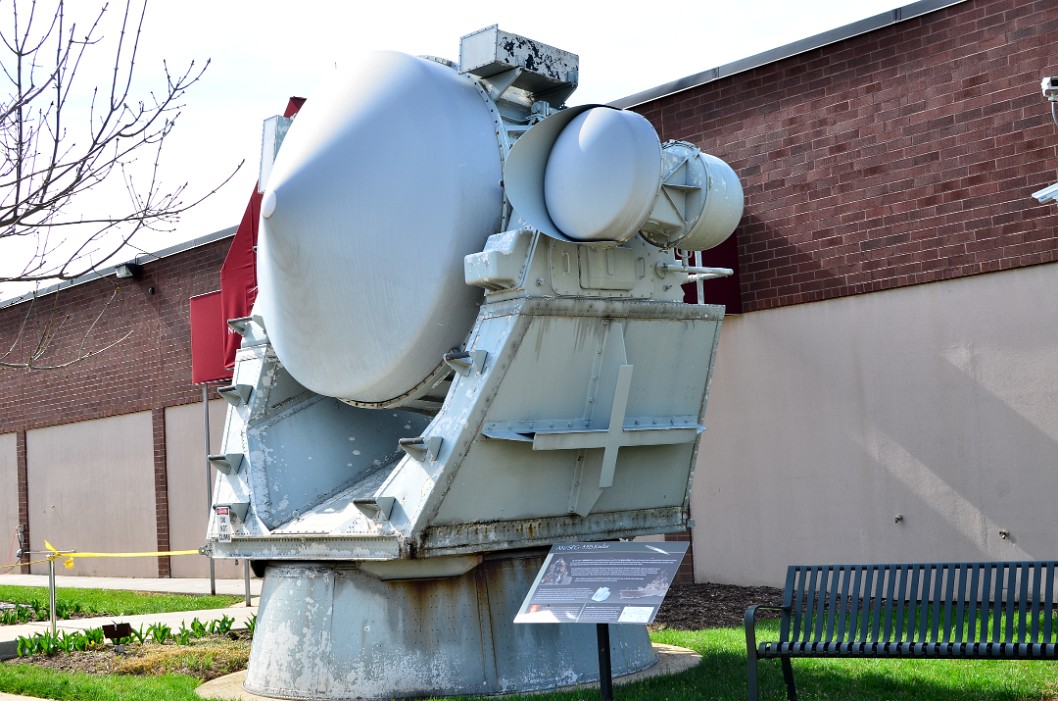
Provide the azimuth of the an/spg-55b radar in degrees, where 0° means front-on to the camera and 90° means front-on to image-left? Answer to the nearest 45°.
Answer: approximately 45°

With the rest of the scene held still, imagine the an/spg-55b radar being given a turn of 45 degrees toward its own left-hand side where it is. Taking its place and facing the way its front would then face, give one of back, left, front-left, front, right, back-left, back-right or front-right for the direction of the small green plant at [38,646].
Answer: back-right

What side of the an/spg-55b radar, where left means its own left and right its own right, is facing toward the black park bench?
left

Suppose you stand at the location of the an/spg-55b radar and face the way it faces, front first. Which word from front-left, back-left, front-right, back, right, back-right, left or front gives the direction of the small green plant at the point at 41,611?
right

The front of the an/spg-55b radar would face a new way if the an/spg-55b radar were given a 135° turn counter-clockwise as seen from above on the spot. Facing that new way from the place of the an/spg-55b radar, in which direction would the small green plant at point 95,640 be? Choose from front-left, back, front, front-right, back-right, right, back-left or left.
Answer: back-left

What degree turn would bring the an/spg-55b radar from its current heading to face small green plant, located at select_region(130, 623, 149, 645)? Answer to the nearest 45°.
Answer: approximately 90° to its right
